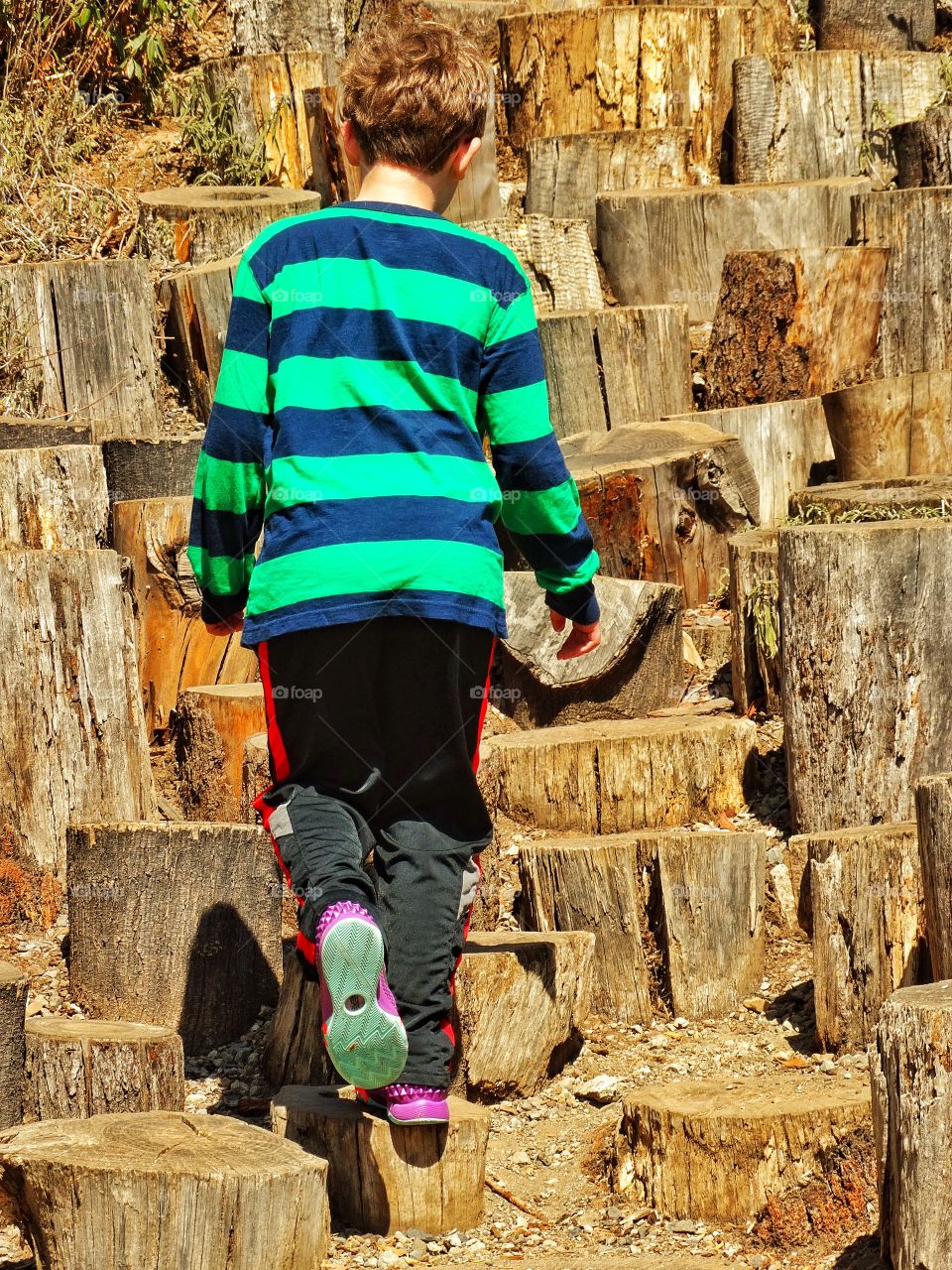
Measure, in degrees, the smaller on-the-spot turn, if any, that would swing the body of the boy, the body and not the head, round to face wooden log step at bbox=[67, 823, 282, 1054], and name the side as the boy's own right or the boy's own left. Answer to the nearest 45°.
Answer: approximately 45° to the boy's own left

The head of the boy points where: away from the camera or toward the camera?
away from the camera

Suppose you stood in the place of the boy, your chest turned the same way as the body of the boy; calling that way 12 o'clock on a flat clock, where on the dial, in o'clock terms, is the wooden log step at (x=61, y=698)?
The wooden log step is roughly at 11 o'clock from the boy.

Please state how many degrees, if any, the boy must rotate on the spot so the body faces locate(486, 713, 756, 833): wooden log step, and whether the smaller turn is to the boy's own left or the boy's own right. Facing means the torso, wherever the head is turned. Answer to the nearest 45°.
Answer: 0° — they already face it

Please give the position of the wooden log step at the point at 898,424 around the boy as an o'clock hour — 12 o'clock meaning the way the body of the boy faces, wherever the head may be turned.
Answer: The wooden log step is roughly at 1 o'clock from the boy.

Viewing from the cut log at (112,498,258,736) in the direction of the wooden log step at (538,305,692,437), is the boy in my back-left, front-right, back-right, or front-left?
back-right

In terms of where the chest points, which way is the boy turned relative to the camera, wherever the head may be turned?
away from the camera
